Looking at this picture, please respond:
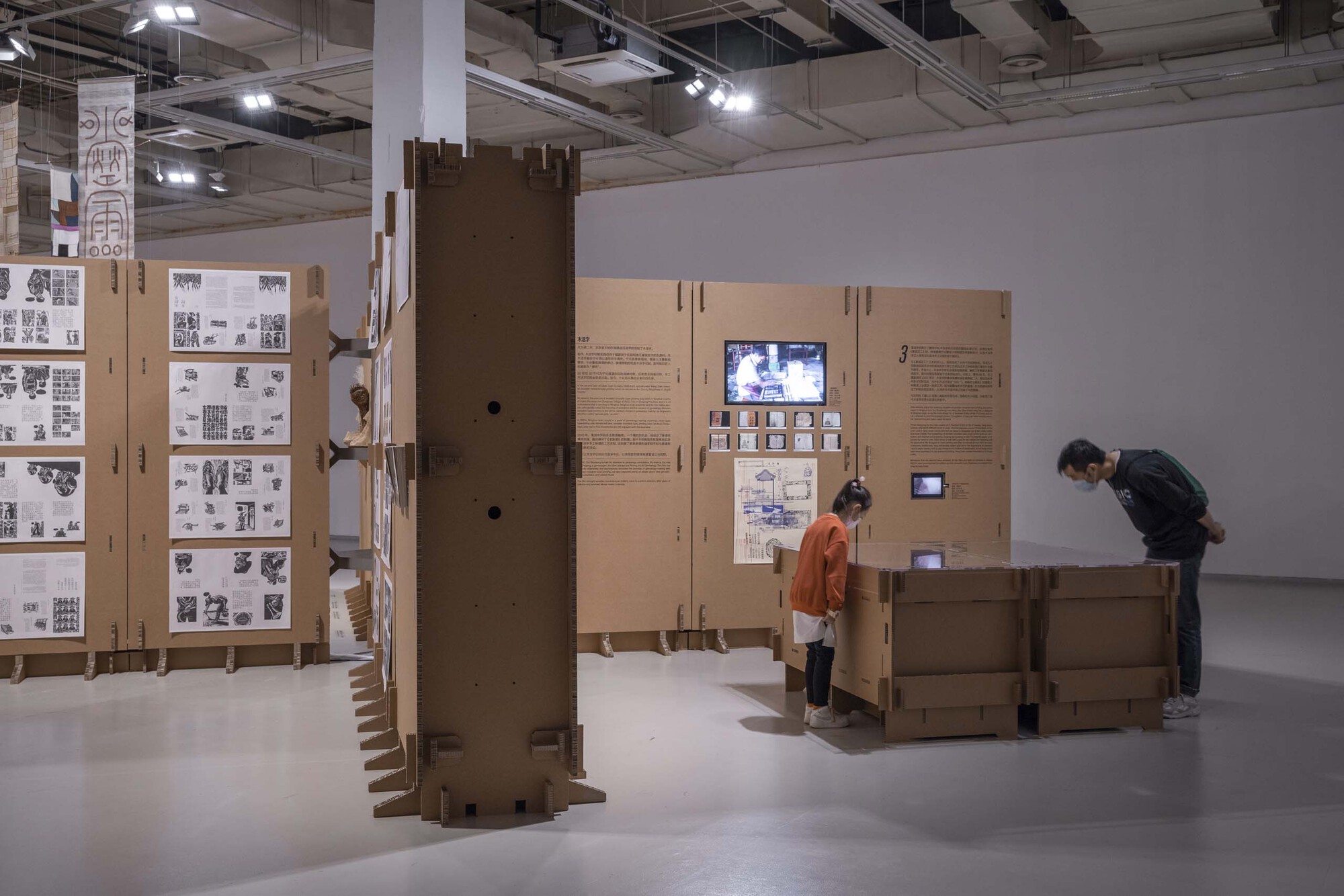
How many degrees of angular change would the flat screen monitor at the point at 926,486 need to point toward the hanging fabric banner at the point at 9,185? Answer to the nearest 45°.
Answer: approximately 90° to its right

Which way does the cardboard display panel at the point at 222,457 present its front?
toward the camera

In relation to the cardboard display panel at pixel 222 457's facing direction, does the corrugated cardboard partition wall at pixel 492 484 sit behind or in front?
in front

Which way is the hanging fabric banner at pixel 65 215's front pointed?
toward the camera

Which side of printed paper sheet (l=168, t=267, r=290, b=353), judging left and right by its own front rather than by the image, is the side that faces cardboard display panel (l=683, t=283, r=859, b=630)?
left

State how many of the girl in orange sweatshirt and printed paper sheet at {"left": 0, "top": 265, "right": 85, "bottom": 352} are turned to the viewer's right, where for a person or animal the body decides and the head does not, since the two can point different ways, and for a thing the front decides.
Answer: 1

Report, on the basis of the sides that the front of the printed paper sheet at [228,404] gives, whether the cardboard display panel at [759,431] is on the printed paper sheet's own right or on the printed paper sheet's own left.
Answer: on the printed paper sheet's own left

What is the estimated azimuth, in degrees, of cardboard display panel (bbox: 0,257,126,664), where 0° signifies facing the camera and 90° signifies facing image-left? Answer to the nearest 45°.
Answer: approximately 0°

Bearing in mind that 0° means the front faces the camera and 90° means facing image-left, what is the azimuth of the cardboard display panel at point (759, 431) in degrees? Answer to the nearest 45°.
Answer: approximately 0°

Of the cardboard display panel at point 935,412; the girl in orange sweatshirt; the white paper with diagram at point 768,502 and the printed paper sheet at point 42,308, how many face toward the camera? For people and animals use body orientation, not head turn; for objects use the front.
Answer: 3

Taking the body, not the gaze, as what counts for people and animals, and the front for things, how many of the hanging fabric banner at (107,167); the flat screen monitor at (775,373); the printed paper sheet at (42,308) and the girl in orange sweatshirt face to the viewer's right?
1

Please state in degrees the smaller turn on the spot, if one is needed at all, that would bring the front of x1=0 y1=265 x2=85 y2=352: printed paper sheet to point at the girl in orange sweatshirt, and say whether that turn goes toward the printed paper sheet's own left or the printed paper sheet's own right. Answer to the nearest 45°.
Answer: approximately 45° to the printed paper sheet's own left

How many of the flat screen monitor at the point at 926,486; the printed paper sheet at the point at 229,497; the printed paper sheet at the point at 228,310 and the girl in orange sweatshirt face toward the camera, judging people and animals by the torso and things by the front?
3

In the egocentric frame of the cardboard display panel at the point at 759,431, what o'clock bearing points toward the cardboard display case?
The cardboard display case is roughly at 11 o'clock from the cardboard display panel.
